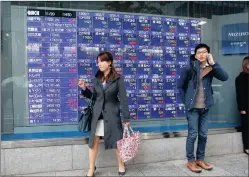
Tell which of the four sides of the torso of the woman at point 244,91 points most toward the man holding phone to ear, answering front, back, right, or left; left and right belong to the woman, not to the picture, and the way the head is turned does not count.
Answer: right

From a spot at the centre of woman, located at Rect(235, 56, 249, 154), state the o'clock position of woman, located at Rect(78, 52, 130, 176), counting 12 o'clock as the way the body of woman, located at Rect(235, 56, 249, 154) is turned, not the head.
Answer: woman, located at Rect(78, 52, 130, 176) is roughly at 3 o'clock from woman, located at Rect(235, 56, 249, 154).

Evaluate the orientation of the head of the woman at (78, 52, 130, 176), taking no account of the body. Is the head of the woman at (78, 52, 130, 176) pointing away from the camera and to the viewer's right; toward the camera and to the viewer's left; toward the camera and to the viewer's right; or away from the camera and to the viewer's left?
toward the camera and to the viewer's left

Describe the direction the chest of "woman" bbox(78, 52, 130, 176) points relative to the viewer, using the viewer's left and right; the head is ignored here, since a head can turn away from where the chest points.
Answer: facing the viewer and to the left of the viewer

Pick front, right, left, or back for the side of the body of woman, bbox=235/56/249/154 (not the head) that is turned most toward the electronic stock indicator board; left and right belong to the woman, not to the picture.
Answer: right

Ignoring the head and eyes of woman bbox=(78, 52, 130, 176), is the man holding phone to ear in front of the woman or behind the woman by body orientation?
behind

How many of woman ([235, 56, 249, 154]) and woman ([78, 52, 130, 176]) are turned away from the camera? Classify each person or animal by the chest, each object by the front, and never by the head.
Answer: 0

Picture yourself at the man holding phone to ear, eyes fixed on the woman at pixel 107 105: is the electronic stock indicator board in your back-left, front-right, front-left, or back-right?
front-right
